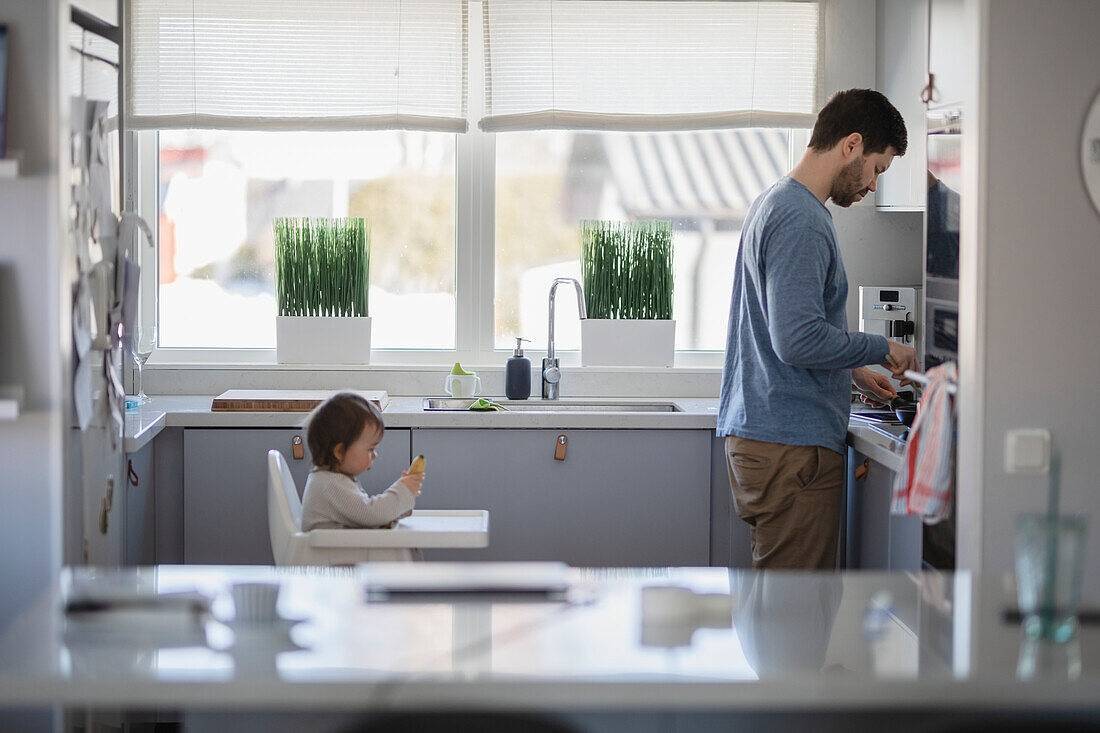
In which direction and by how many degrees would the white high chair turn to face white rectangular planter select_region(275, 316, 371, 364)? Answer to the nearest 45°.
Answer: approximately 90° to its left

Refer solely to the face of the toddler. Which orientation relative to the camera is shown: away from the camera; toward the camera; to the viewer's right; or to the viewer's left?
to the viewer's right

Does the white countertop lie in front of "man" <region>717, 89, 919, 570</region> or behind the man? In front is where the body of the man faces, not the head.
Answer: behind

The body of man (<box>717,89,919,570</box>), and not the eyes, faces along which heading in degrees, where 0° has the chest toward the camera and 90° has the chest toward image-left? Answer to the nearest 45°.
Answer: approximately 270°

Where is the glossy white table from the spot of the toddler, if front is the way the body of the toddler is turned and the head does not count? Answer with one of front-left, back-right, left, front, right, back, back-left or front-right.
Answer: right

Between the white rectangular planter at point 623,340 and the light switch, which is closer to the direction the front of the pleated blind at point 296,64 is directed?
the light switch

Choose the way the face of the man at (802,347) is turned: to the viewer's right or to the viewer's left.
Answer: to the viewer's right

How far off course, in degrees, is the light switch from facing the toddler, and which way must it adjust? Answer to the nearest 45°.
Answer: approximately 90° to its right

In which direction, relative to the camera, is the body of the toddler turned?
to the viewer's right
